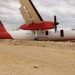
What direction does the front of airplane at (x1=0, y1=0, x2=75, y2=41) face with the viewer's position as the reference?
facing to the right of the viewer
